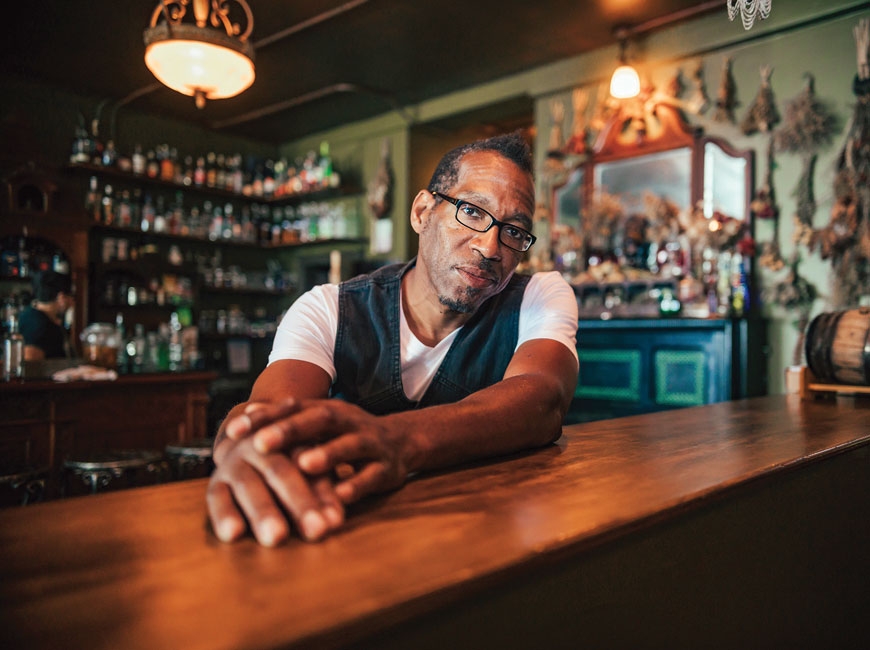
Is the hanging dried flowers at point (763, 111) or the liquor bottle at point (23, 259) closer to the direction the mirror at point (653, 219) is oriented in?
the liquor bottle

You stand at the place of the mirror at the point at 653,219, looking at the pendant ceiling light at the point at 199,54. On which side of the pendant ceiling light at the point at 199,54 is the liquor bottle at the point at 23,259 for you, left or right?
right

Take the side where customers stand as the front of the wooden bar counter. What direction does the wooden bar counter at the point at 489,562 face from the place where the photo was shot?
facing the viewer and to the right of the viewer

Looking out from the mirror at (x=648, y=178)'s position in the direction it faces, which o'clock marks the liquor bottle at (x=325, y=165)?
The liquor bottle is roughly at 2 o'clock from the mirror.

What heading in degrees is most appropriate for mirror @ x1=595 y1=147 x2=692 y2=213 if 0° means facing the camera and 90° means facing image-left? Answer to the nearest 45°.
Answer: approximately 45°

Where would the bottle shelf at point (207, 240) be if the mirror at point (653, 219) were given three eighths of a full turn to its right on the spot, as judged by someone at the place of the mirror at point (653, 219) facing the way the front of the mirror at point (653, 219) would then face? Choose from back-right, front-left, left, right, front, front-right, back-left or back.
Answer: left

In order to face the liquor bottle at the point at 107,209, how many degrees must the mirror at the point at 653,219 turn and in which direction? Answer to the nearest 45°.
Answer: approximately 45° to its right
